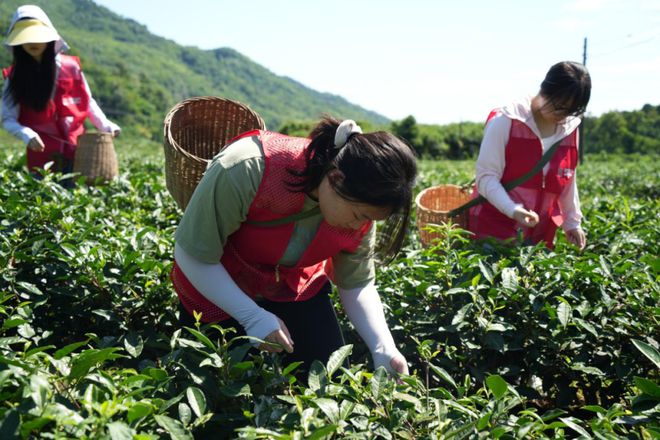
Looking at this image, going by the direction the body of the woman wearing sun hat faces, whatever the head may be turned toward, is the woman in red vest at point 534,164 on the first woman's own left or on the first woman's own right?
on the first woman's own left

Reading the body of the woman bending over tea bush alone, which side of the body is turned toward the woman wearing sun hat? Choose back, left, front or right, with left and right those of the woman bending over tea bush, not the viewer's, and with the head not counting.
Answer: back

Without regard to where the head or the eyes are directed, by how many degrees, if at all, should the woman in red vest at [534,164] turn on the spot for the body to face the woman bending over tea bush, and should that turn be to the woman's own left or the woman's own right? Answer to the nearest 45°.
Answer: approximately 90° to the woman's own right

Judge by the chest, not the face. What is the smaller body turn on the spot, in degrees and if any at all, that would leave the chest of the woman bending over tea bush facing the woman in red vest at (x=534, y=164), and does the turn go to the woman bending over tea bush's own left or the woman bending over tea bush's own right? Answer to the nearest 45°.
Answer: approximately 90° to the woman bending over tea bush's own left

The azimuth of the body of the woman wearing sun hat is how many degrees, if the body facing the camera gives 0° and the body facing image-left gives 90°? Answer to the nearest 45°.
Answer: approximately 0°

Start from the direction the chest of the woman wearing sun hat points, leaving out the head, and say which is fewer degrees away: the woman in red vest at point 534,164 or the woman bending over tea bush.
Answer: the woman bending over tea bush

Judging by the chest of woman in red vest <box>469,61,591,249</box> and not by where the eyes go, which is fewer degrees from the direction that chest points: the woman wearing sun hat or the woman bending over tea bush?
the woman bending over tea bush

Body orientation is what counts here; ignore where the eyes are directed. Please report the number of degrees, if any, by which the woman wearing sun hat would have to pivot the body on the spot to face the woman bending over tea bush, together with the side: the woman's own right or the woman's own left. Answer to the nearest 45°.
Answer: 0° — they already face them
